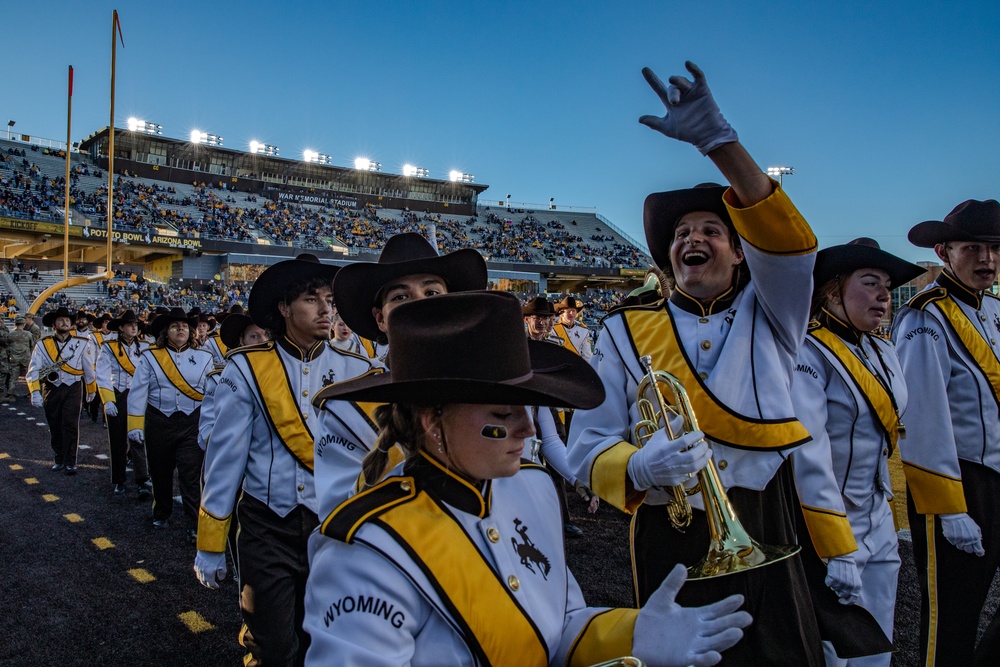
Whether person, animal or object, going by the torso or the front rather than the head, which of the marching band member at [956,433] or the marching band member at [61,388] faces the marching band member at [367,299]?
the marching band member at [61,388]

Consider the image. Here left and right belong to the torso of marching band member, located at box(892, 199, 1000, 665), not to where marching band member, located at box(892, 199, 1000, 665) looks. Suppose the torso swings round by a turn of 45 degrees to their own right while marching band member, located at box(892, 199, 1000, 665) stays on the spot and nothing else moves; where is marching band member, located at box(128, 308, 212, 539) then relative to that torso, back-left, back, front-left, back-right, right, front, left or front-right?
right

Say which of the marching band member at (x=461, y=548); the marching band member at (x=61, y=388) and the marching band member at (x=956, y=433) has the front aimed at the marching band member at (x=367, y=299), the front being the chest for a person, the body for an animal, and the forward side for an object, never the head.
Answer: the marching band member at (x=61, y=388)

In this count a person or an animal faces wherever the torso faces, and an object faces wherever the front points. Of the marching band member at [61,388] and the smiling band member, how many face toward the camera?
2

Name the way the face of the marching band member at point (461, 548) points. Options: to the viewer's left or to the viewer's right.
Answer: to the viewer's right
